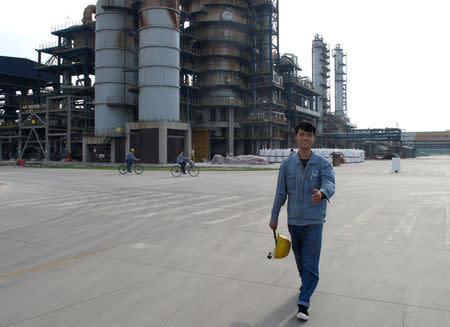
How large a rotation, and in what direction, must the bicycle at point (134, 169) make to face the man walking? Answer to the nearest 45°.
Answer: approximately 90° to its right

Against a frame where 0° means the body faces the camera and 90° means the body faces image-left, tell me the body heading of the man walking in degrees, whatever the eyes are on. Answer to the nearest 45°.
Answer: approximately 0°

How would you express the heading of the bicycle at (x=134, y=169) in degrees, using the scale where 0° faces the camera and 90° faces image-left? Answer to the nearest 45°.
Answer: approximately 270°

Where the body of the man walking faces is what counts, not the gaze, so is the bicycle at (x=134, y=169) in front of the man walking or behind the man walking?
behind

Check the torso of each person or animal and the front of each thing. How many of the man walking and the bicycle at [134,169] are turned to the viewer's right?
1
